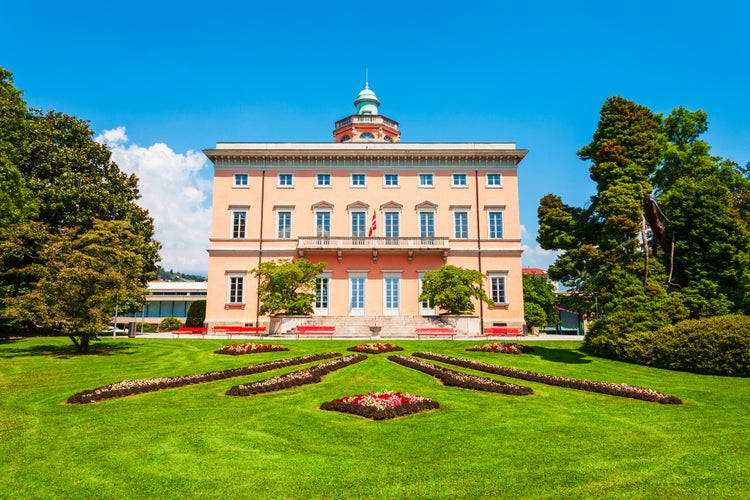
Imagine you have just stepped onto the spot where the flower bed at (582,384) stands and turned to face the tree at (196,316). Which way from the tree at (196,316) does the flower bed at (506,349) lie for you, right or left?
right

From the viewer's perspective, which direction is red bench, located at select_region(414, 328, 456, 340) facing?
toward the camera

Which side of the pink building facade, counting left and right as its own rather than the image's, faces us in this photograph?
front

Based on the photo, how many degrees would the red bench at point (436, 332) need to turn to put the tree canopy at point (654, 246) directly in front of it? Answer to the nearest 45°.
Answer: approximately 45° to its left

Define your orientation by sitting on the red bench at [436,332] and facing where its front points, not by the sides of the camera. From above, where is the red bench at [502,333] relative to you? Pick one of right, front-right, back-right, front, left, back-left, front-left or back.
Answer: back-left

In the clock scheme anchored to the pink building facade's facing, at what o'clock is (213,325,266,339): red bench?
The red bench is roughly at 2 o'clock from the pink building facade.

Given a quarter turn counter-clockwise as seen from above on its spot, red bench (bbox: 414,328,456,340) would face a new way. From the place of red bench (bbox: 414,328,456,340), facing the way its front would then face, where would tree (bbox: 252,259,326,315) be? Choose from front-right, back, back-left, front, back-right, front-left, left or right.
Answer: back

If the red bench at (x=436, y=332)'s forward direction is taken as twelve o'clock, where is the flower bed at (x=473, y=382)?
The flower bed is roughly at 12 o'clock from the red bench.

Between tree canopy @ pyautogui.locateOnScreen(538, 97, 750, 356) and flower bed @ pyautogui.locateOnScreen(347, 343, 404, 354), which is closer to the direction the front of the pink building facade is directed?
the flower bed

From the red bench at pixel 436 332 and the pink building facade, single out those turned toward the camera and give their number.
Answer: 2

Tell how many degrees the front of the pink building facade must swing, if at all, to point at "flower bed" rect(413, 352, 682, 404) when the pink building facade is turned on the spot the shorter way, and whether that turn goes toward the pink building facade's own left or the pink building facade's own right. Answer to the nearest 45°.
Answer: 0° — it already faces it

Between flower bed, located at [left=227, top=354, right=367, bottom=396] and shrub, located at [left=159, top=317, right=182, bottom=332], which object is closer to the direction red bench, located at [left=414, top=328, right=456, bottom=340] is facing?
the flower bed

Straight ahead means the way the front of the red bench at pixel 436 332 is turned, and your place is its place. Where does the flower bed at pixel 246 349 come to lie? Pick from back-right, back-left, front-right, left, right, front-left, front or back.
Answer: front-right
